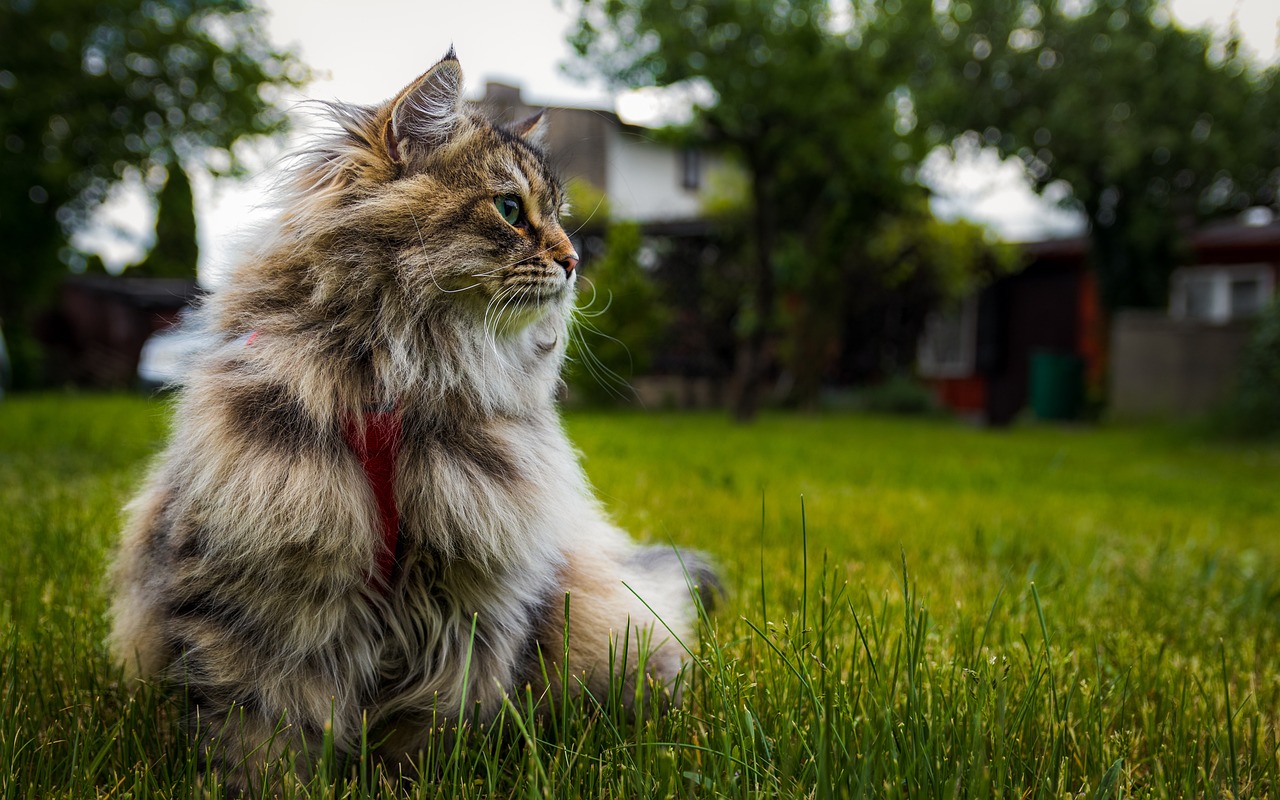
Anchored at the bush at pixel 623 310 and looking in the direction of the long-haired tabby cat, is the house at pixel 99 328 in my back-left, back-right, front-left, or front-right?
back-right

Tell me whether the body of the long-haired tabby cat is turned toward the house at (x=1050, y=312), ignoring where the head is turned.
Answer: no

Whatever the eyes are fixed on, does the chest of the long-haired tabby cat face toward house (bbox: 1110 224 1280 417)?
no

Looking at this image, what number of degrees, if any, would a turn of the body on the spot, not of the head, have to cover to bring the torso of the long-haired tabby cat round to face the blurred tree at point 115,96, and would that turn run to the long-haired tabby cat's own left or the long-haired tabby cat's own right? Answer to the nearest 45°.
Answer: approximately 180°

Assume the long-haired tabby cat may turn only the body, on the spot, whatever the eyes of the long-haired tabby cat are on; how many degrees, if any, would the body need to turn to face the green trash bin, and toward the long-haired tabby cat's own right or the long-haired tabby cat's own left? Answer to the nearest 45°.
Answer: approximately 135° to the long-haired tabby cat's own left

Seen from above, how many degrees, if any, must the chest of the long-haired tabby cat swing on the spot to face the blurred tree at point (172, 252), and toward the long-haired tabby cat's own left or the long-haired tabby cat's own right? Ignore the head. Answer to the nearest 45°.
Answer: approximately 180°

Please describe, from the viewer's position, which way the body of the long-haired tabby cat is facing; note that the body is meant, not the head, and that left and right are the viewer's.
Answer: facing the viewer

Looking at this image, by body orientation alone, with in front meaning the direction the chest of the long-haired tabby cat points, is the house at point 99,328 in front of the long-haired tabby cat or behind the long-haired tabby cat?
behind

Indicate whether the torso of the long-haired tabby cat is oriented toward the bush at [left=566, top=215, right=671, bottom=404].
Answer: no

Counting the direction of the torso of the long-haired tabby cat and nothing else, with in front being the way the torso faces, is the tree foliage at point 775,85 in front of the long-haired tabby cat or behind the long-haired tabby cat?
behind
